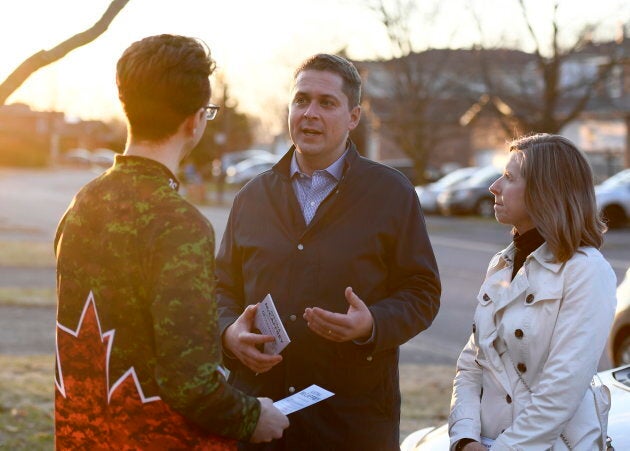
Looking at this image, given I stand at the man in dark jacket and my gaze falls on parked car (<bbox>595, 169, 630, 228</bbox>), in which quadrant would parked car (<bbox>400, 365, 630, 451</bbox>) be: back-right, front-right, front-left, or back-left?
front-right

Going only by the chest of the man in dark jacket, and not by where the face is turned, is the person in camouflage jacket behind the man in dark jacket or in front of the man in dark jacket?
in front

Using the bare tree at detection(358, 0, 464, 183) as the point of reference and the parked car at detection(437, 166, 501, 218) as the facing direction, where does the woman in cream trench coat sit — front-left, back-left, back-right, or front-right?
front-right

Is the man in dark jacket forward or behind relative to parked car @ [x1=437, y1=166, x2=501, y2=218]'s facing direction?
forward

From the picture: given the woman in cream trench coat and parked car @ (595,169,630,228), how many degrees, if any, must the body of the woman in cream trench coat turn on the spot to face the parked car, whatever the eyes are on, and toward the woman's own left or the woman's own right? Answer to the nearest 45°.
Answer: approximately 135° to the woman's own right

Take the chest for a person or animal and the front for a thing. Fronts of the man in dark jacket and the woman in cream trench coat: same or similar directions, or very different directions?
same or similar directions

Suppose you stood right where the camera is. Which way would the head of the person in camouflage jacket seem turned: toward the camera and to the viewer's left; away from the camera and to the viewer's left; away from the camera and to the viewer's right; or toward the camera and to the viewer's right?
away from the camera and to the viewer's right

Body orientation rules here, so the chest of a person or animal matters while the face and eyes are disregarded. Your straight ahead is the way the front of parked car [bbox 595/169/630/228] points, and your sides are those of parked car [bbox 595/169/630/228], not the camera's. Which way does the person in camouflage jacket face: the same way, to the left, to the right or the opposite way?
to the right

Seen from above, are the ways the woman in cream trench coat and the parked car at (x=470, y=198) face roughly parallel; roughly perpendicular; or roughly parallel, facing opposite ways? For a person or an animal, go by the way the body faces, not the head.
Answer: roughly parallel

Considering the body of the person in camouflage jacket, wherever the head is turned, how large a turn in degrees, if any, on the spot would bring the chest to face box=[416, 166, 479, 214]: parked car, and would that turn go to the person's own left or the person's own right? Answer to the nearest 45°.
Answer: approximately 45° to the person's own left

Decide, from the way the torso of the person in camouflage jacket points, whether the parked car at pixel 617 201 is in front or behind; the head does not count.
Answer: in front
